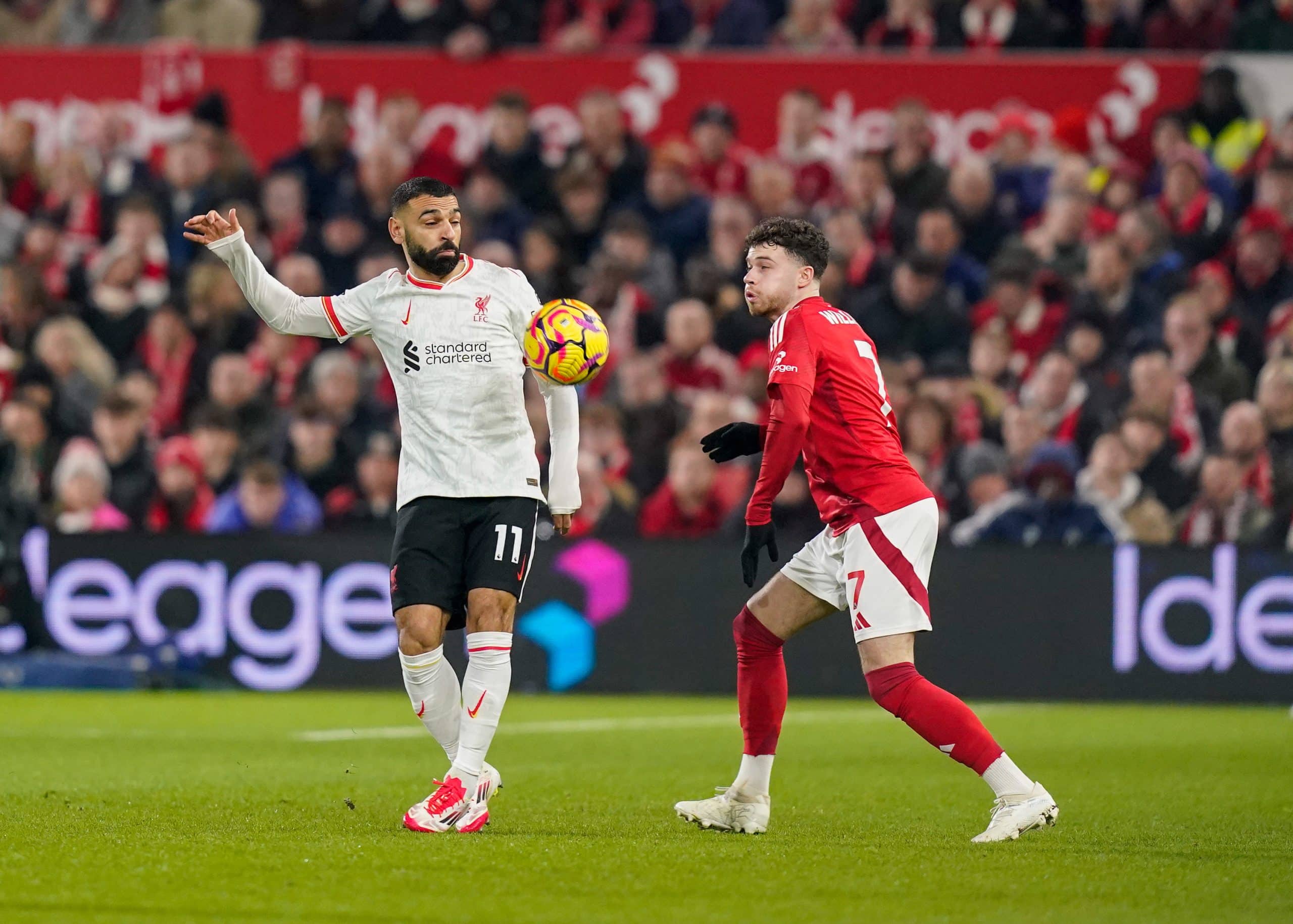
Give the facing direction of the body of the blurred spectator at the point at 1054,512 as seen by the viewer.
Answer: toward the camera

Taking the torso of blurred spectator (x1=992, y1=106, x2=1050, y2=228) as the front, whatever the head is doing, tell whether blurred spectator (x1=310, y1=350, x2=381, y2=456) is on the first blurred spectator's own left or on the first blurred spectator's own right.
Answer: on the first blurred spectator's own right

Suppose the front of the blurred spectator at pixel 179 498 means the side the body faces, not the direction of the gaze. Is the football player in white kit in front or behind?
in front

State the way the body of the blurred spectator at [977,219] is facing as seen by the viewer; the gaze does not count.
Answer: toward the camera

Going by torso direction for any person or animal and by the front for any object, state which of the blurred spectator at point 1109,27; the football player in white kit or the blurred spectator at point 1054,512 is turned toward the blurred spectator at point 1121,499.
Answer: the blurred spectator at point 1109,27

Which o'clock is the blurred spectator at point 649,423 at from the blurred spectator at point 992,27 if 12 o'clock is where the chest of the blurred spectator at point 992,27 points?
the blurred spectator at point 649,423 is roughly at 1 o'clock from the blurred spectator at point 992,27.

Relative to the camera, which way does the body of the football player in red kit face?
to the viewer's left

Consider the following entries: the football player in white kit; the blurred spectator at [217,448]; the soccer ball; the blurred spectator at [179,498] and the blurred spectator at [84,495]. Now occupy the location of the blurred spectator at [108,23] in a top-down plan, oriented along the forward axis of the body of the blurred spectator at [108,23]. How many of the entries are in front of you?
5

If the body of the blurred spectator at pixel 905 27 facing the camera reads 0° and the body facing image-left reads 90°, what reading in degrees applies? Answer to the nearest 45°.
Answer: approximately 0°

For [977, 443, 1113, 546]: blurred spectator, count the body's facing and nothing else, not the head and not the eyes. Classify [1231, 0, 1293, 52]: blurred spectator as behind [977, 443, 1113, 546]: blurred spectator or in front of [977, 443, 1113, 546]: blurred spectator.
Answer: behind

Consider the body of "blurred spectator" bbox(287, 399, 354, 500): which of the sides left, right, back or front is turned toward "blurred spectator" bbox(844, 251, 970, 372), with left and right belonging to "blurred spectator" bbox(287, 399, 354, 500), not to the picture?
left

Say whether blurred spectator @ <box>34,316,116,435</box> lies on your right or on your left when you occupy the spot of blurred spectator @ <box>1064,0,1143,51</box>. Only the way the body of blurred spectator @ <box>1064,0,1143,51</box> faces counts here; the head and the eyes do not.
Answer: on your right

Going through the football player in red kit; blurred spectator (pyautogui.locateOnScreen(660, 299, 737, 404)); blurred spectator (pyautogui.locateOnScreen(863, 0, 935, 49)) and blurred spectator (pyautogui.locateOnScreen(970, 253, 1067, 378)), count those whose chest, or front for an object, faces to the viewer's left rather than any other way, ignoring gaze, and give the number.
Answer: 1
